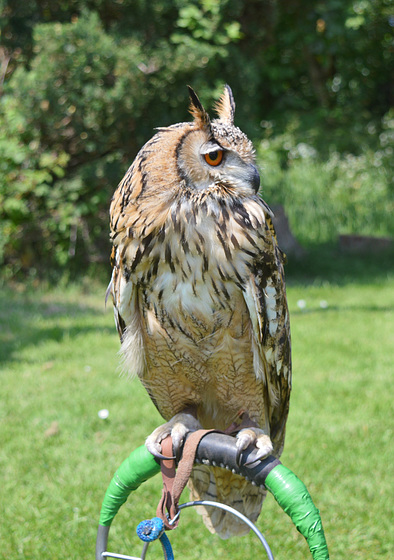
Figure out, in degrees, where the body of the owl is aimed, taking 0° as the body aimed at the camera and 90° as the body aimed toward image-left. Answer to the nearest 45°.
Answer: approximately 0°
